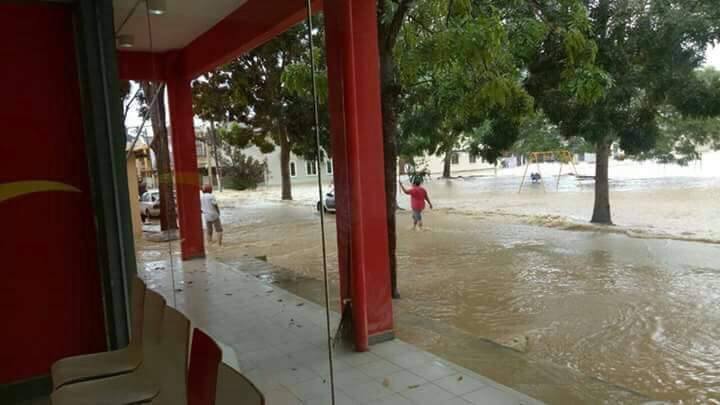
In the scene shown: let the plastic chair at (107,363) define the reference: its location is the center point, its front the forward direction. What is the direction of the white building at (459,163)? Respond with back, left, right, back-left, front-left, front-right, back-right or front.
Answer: back-right

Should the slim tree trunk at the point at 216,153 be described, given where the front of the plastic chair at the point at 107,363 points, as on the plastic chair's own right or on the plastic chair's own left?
on the plastic chair's own right

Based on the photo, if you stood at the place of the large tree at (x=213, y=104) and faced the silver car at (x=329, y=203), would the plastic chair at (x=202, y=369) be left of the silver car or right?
right

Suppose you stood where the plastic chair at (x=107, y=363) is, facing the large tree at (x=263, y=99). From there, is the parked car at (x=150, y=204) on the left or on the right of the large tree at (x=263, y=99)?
left

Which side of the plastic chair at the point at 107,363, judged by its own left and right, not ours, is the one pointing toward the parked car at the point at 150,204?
right

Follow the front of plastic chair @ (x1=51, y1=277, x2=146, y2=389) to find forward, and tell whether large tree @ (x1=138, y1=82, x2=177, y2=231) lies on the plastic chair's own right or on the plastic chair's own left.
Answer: on the plastic chair's own right

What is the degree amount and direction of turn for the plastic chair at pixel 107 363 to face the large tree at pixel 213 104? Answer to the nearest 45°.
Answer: approximately 135° to its right

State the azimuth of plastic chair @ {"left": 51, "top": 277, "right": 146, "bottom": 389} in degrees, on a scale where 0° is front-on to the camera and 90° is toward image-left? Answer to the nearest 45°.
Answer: approximately 90°

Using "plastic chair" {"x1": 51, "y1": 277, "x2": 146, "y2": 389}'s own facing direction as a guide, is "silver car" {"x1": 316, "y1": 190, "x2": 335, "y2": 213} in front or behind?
behind
